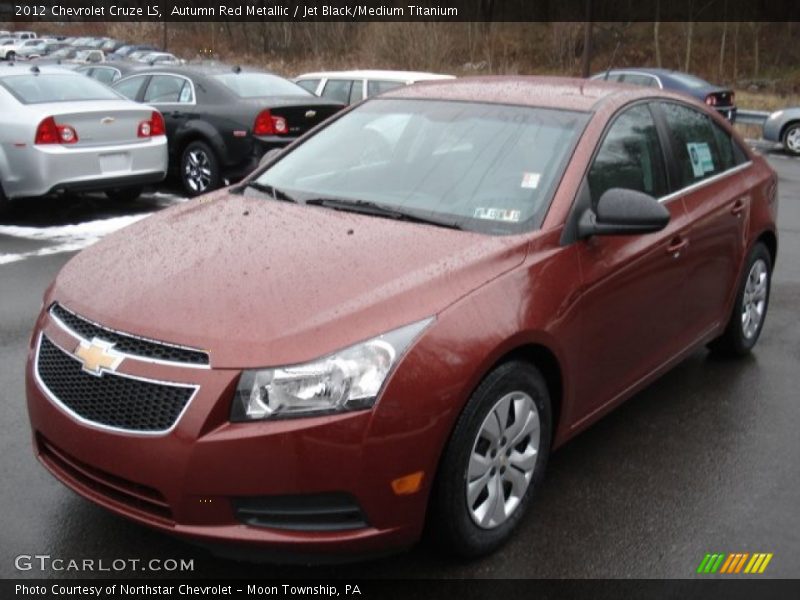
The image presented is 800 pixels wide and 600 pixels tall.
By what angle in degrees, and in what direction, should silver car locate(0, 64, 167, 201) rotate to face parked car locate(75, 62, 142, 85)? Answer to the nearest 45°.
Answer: approximately 45° to its right

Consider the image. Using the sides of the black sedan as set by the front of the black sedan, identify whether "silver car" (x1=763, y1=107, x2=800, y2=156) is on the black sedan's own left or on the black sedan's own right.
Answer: on the black sedan's own right

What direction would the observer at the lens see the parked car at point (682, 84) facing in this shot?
facing away from the viewer and to the left of the viewer

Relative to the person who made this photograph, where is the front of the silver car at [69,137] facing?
facing away from the viewer and to the left of the viewer

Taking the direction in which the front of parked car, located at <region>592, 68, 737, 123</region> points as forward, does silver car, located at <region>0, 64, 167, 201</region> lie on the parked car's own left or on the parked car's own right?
on the parked car's own left

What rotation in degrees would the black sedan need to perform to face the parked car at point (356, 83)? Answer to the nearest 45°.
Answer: approximately 90° to its right

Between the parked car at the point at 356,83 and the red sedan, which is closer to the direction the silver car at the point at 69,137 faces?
the parked car

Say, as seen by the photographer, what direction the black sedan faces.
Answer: facing away from the viewer and to the left of the viewer

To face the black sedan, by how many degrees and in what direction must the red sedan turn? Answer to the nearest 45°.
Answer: approximately 135° to its right
